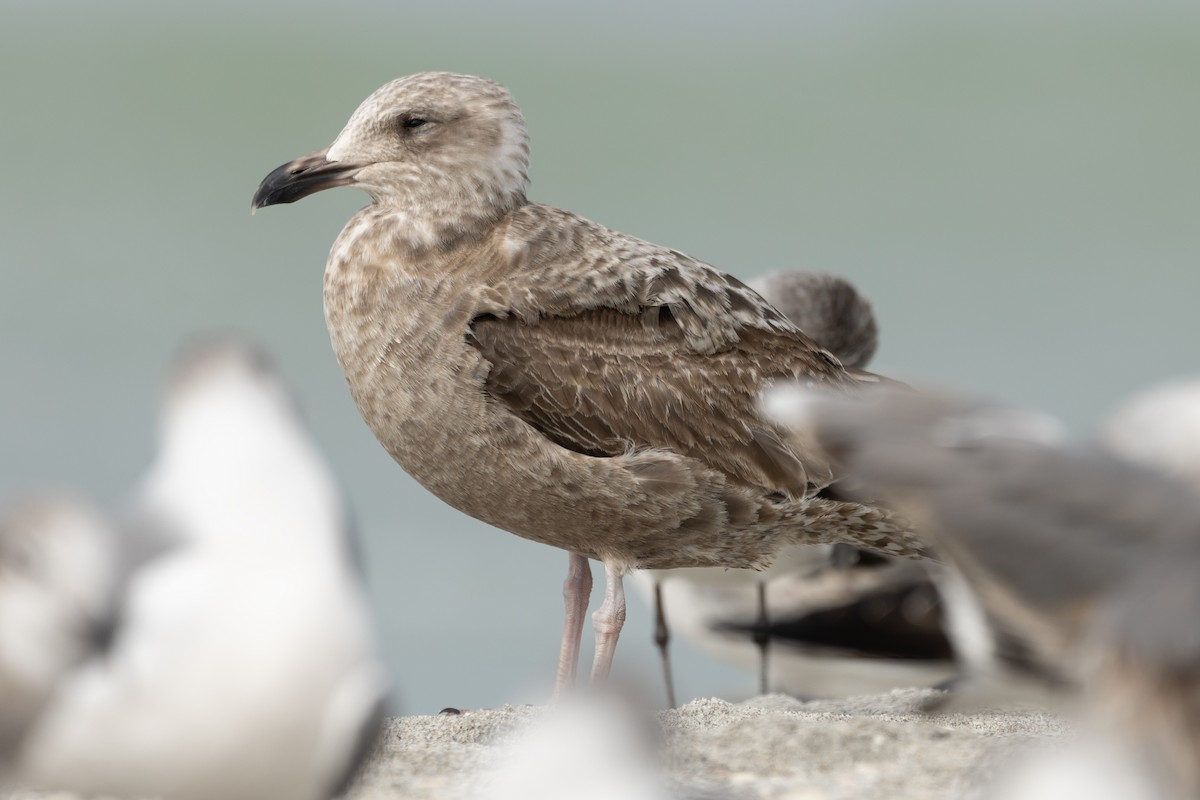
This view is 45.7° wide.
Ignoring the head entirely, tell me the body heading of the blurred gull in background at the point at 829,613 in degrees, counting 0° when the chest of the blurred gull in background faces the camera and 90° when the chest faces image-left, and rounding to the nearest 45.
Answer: approximately 90°

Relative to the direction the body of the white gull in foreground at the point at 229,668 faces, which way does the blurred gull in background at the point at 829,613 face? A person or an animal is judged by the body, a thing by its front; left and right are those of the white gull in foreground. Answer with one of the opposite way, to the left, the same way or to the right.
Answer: to the right

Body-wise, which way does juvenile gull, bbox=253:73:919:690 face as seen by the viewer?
to the viewer's left

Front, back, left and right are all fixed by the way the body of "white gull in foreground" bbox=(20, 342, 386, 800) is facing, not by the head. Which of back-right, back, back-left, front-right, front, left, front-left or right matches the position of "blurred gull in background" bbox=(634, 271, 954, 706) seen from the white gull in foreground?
back

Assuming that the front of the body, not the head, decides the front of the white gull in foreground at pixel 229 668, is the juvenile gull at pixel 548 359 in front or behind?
behind

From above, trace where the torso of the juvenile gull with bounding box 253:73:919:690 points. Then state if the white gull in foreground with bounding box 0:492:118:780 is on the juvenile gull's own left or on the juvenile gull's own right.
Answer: on the juvenile gull's own left

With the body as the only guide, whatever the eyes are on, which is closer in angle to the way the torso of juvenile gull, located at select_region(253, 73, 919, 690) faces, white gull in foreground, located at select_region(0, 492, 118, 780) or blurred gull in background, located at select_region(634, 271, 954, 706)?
the white gull in foreground

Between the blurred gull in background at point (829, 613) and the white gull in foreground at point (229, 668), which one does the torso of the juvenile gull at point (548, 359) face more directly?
the white gull in foreground
